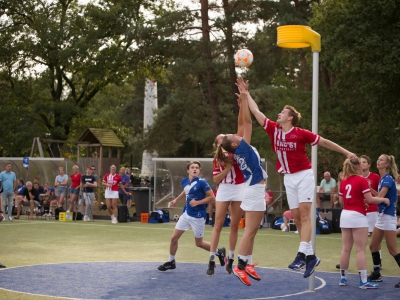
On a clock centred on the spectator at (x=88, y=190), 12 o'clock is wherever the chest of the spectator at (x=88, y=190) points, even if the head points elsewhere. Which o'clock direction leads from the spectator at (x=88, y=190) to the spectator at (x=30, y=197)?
the spectator at (x=30, y=197) is roughly at 4 o'clock from the spectator at (x=88, y=190).

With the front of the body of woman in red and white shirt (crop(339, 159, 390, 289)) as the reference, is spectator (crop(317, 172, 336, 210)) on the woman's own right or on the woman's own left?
on the woman's own left

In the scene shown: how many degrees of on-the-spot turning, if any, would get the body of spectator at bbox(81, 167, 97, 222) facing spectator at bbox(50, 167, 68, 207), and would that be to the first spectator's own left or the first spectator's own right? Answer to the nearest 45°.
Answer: approximately 135° to the first spectator's own right

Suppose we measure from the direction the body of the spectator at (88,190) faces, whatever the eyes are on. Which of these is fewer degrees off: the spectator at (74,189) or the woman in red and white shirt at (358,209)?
the woman in red and white shirt

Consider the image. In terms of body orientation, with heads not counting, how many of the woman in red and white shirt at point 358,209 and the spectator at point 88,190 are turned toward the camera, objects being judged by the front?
1

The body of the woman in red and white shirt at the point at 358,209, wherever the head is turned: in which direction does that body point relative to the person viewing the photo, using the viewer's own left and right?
facing away from the viewer and to the right of the viewer

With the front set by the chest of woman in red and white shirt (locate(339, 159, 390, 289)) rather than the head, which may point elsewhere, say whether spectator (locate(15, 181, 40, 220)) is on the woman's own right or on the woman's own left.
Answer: on the woman's own left

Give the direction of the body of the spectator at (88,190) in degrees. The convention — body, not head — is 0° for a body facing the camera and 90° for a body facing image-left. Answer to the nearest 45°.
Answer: approximately 0°

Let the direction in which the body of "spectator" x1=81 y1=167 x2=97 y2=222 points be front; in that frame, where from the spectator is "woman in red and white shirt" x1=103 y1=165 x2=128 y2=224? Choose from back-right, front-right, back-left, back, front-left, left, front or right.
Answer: front-left

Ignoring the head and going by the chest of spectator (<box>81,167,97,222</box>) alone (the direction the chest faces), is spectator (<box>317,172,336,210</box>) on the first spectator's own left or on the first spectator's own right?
on the first spectator's own left

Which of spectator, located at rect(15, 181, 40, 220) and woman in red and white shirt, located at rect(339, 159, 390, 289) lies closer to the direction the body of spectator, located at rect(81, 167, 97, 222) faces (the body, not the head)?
the woman in red and white shirt

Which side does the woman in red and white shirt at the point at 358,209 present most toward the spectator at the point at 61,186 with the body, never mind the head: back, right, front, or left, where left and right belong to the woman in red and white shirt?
left

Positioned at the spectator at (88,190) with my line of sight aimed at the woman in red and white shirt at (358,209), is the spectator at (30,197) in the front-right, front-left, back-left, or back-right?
back-right
